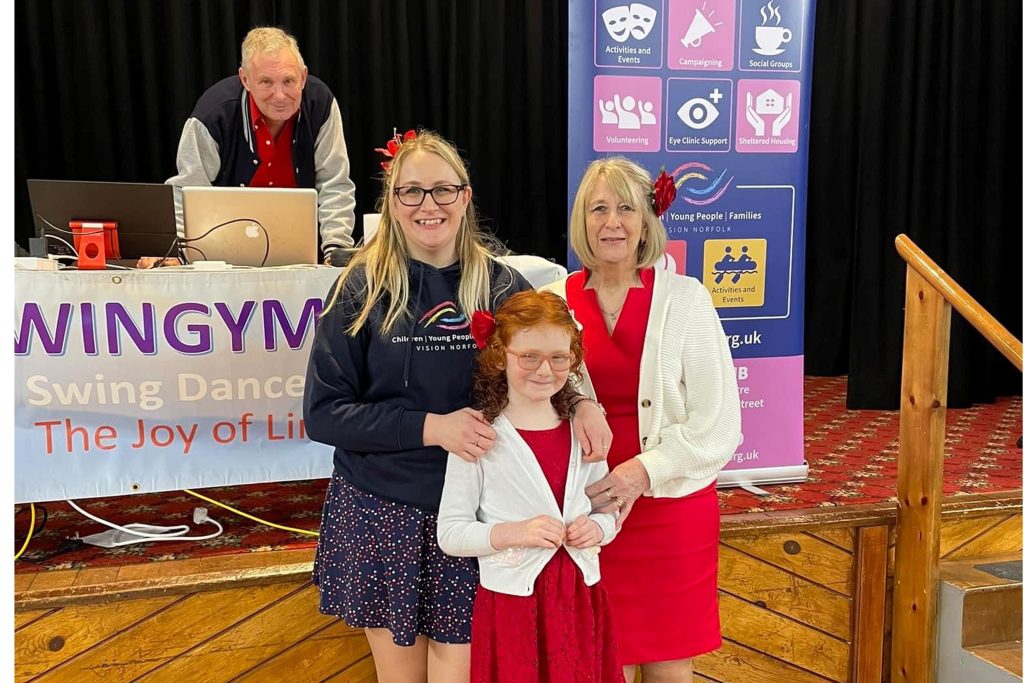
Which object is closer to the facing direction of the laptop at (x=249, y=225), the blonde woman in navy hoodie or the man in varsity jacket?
the man in varsity jacket

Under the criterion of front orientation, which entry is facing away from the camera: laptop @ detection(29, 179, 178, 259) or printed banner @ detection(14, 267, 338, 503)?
the laptop

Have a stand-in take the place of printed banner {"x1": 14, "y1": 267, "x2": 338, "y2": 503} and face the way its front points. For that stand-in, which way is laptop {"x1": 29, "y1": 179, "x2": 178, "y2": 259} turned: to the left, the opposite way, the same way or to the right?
the opposite way

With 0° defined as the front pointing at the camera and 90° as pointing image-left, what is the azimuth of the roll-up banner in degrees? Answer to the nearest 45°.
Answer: approximately 0°

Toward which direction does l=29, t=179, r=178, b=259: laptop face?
away from the camera

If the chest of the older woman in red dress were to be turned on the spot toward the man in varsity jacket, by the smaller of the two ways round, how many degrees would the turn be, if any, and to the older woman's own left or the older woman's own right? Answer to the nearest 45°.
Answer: approximately 90° to the older woman's own right

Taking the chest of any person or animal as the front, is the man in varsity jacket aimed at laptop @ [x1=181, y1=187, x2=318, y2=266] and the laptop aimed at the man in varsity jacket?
yes

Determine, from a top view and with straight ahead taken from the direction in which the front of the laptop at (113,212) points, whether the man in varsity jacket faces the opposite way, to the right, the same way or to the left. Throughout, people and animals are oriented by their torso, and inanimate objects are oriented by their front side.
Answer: the opposite way

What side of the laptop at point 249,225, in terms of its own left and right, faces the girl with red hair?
back

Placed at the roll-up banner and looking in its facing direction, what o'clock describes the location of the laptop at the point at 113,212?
The laptop is roughly at 2 o'clock from the roll-up banner.

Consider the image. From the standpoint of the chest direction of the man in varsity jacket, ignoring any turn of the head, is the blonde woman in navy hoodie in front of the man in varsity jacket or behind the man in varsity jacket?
in front
